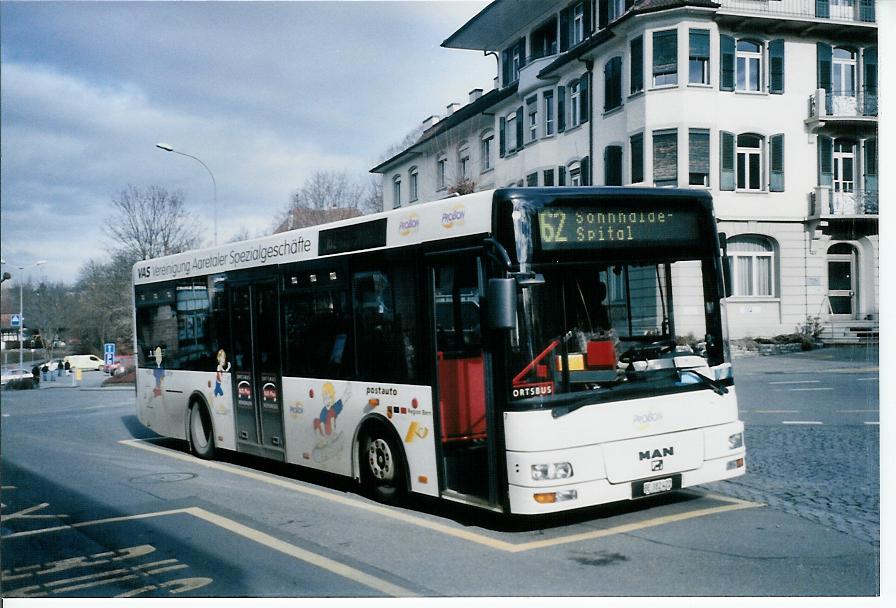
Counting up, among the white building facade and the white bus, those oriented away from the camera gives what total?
0

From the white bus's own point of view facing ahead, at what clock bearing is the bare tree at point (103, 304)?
The bare tree is roughly at 6 o'clock from the white bus.

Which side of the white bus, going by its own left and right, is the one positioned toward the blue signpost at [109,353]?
back

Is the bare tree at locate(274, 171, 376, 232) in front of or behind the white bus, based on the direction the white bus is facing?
behind

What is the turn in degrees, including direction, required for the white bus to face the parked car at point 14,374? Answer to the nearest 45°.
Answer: approximately 180°

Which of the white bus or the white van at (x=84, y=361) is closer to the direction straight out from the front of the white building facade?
the white bus

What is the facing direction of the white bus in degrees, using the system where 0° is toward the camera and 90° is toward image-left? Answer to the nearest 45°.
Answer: approximately 315°

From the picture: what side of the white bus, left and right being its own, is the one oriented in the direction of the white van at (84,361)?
back

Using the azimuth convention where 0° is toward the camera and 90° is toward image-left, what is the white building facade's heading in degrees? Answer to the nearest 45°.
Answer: approximately 0°

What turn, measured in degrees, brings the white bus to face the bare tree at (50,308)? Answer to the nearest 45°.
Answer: approximately 180°
